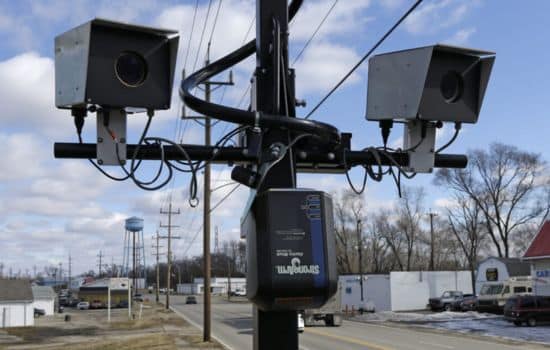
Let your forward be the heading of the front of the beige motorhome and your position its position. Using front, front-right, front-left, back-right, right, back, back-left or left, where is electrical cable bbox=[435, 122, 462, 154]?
front-left

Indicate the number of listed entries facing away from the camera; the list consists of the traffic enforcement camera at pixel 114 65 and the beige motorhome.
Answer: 0

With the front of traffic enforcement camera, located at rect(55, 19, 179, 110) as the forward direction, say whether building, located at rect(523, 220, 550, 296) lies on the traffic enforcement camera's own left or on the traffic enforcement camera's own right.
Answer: on the traffic enforcement camera's own left

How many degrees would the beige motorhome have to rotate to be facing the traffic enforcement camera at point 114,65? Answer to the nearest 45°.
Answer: approximately 45° to its left

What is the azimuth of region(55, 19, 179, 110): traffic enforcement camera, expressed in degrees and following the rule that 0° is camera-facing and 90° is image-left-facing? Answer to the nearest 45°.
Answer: approximately 315°

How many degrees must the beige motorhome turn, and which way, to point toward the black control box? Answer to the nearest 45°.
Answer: approximately 45° to its left

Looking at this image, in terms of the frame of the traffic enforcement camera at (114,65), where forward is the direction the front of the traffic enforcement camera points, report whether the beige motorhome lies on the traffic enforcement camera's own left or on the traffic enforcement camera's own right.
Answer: on the traffic enforcement camera's own left

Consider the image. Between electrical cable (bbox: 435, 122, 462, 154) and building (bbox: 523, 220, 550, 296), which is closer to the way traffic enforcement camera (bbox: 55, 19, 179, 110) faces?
the electrical cable
